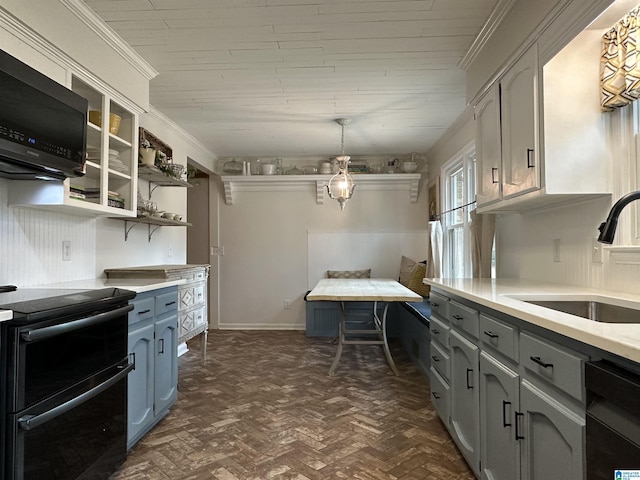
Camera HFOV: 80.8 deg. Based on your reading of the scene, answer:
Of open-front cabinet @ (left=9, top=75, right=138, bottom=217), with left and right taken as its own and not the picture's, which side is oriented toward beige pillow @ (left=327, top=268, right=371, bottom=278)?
left

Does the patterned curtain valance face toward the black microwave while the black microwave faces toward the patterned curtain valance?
yes

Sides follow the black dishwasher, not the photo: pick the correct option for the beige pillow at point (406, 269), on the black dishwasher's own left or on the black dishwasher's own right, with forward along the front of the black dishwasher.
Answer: on the black dishwasher's own right

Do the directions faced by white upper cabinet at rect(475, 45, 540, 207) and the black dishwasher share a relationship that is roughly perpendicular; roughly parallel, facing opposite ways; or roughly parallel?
roughly parallel

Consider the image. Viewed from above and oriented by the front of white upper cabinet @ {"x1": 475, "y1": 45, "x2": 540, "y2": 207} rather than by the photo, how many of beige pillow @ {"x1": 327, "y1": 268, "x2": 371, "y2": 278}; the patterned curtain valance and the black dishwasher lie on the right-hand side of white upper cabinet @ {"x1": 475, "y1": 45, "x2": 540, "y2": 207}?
1

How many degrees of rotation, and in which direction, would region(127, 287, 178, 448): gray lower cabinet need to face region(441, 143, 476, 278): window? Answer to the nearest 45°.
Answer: approximately 45° to its left

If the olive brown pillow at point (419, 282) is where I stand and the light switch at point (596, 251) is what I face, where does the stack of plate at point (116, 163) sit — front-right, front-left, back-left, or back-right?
front-right

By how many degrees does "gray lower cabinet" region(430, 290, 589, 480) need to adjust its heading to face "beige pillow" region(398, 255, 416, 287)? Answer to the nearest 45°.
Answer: approximately 135° to its right

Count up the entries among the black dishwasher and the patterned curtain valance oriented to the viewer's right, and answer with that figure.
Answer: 0

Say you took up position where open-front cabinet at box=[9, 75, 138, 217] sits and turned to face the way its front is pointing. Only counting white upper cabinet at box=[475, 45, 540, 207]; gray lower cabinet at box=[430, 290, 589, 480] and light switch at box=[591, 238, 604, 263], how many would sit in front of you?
3

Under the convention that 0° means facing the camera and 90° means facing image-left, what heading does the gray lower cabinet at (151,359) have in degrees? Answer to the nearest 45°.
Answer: approximately 315°

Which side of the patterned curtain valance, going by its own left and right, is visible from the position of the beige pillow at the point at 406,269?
right

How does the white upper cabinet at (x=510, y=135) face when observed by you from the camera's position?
facing the viewer and to the left of the viewer

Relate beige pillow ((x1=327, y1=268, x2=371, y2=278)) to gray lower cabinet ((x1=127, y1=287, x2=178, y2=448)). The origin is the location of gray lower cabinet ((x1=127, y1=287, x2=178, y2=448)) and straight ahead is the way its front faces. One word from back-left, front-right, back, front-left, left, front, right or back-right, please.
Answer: left

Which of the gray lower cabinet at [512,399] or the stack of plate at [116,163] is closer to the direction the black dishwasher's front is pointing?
the stack of plate
